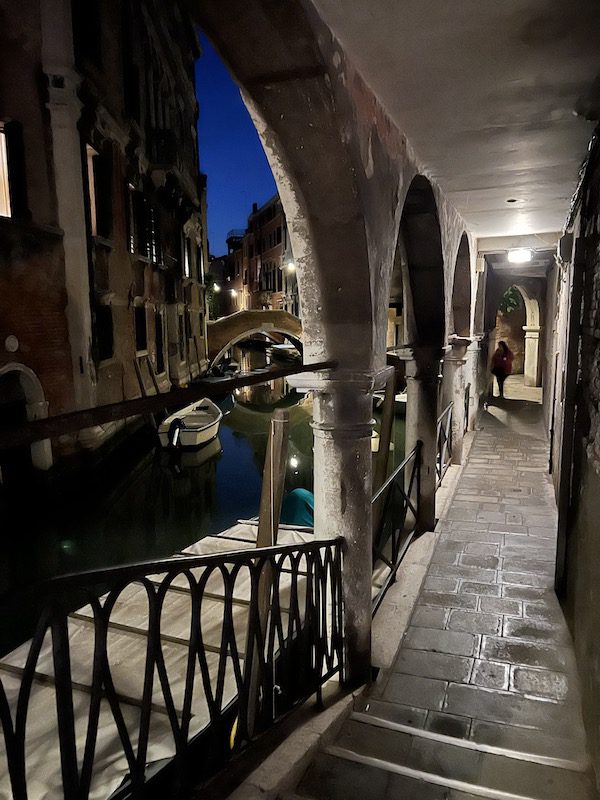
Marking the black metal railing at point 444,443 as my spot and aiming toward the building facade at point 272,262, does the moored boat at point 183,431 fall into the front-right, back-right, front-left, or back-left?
front-left

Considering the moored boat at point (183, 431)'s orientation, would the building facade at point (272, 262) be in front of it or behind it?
in front

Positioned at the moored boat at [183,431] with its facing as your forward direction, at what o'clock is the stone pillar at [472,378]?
The stone pillar is roughly at 3 o'clock from the moored boat.

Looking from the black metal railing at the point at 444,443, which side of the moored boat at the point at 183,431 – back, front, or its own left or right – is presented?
right

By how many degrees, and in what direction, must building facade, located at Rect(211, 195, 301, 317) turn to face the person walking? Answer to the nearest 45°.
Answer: approximately 45° to its left

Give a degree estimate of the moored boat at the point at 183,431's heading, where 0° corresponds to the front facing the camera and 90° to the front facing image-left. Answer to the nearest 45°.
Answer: approximately 225°

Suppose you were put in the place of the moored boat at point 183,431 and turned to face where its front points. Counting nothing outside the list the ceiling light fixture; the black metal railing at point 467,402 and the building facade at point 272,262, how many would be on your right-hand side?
2

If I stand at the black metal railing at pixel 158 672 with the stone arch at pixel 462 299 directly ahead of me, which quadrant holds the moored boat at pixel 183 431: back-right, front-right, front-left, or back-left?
front-left

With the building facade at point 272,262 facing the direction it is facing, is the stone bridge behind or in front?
in front

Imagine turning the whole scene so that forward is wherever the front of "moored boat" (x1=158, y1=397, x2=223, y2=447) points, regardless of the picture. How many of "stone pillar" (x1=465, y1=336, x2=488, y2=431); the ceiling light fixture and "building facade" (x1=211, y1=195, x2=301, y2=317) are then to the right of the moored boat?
2

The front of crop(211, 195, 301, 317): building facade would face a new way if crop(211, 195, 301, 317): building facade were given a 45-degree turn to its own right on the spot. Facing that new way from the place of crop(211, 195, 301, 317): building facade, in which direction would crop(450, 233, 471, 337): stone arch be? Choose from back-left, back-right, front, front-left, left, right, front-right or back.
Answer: left

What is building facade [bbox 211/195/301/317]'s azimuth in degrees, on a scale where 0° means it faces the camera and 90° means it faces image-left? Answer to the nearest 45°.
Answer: approximately 45°

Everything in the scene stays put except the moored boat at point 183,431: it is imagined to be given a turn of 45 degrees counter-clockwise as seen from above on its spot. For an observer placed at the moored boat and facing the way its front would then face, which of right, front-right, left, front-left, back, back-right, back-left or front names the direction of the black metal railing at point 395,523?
back

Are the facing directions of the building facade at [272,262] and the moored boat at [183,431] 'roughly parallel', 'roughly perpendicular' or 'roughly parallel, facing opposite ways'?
roughly parallel, facing opposite ways

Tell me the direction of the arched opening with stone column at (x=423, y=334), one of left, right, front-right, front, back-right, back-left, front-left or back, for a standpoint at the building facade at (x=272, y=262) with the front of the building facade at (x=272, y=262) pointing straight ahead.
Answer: front-left
